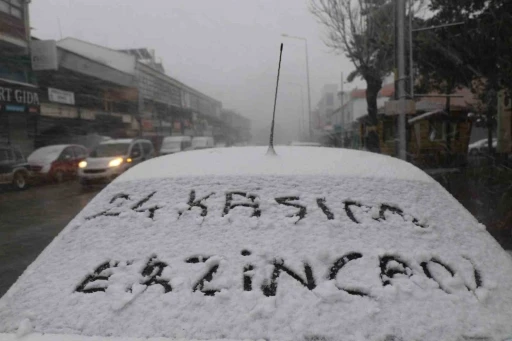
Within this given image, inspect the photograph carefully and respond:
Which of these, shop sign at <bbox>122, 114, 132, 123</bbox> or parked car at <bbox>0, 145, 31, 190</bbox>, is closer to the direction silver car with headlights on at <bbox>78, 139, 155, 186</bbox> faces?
the parked car

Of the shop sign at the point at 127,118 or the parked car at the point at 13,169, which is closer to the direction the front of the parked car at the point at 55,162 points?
the parked car

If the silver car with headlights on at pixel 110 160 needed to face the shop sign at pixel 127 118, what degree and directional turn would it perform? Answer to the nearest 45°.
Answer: approximately 135° to its right

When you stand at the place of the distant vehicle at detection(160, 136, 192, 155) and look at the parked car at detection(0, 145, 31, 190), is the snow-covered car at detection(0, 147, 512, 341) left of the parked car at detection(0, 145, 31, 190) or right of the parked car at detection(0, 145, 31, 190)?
left

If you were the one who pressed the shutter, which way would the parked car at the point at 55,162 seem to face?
facing the viewer and to the left of the viewer

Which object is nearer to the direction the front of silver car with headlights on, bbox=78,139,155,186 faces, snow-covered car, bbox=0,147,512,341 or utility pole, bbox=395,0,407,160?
the snow-covered car

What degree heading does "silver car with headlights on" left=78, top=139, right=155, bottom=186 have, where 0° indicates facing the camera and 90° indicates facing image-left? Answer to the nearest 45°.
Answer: approximately 45°

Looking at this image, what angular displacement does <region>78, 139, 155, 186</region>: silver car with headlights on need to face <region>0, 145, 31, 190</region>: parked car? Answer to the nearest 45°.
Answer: approximately 45° to its right

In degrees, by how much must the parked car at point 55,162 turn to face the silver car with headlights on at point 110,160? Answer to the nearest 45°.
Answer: approximately 90° to its left

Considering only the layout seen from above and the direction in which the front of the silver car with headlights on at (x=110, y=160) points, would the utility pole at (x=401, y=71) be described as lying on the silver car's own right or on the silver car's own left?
on the silver car's own left

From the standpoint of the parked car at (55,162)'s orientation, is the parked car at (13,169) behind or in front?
in front

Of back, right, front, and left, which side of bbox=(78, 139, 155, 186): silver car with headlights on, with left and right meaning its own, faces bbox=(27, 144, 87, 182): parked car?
right

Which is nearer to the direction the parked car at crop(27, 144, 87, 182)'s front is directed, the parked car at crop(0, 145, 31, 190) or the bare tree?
the parked car

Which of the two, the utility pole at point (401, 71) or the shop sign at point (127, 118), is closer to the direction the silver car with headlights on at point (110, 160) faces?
the utility pole

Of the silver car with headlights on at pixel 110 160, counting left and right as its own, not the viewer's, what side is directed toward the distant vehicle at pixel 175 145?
back

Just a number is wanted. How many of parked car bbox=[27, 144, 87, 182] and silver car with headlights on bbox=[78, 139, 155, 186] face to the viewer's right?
0

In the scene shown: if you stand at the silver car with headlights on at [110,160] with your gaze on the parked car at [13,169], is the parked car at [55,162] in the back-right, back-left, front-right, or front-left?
front-right

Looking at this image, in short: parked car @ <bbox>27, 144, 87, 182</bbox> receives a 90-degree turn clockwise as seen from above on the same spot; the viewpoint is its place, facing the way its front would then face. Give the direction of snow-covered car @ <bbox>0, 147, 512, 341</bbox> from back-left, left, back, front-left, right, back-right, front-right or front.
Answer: back-left

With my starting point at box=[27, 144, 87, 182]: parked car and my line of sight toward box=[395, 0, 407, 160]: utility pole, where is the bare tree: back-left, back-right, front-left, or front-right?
front-left

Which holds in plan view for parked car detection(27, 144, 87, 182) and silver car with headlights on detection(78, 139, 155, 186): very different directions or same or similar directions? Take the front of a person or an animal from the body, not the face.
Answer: same or similar directions
